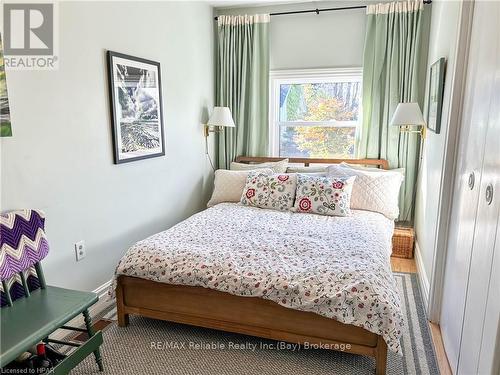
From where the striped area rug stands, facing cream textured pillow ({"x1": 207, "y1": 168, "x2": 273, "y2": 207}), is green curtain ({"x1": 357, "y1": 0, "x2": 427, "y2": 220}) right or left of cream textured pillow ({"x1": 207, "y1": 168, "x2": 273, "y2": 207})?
right

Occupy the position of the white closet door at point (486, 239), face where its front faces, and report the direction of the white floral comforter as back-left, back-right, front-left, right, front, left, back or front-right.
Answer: front

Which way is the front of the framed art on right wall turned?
to the viewer's left

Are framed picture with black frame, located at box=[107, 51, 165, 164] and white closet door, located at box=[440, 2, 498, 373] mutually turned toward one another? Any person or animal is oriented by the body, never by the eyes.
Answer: yes

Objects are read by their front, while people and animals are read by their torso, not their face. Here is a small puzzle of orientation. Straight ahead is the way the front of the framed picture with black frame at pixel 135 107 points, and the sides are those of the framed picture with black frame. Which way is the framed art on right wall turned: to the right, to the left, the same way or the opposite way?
the opposite way

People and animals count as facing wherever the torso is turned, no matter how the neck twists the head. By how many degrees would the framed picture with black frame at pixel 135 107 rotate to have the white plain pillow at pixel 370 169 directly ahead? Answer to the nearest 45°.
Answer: approximately 45° to its left

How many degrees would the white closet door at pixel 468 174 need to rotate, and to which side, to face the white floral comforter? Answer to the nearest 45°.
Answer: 0° — it already faces it

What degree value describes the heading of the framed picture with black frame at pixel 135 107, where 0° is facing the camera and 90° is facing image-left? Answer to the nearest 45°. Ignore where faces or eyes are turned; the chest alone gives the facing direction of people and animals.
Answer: approximately 315°

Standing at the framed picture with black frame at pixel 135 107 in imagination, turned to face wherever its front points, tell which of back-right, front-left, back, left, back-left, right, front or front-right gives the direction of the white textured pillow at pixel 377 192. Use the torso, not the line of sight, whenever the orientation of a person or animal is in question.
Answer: front-left

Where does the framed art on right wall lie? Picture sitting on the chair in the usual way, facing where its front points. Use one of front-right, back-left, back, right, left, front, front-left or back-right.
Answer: front-left

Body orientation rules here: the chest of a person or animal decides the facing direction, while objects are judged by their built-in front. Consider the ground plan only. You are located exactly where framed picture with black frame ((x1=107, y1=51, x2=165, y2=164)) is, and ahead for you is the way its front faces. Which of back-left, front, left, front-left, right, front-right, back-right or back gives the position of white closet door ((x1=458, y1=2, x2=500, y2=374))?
front

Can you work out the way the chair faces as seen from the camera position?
facing the viewer and to the right of the viewer

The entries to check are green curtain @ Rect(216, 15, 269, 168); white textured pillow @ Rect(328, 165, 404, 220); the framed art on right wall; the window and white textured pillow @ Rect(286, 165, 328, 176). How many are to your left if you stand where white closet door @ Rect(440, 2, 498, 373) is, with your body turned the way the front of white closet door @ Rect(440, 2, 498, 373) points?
0

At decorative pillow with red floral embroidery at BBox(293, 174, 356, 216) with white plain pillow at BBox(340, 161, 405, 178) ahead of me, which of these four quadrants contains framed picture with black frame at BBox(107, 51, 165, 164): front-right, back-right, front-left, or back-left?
back-left

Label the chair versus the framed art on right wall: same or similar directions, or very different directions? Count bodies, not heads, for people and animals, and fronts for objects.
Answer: very different directions

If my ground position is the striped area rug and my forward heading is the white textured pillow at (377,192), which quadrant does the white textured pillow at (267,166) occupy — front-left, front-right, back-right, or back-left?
front-left

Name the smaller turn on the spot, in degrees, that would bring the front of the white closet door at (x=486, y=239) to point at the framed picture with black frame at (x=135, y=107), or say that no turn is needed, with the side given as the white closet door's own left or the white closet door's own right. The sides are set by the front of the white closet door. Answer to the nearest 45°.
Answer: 0° — it already faces it

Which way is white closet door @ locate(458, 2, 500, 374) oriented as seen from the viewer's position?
to the viewer's left
